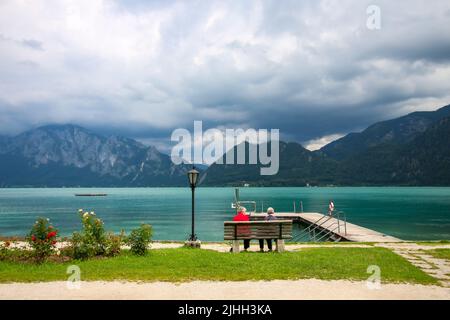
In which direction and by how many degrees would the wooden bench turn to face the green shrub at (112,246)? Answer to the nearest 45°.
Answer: approximately 90° to its left

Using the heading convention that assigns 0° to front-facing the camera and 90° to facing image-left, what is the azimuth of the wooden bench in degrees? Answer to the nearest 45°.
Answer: approximately 180°

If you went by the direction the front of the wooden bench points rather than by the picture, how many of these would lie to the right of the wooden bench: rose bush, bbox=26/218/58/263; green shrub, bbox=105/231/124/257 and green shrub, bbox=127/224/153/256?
0

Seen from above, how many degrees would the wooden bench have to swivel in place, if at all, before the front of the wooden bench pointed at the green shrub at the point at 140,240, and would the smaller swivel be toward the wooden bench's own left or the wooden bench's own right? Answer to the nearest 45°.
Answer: approximately 90° to the wooden bench's own left

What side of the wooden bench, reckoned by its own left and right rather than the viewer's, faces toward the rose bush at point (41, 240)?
left

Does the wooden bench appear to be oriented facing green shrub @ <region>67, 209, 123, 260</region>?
no

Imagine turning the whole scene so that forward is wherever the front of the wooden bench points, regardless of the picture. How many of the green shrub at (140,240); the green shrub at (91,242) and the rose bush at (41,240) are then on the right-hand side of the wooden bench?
0
